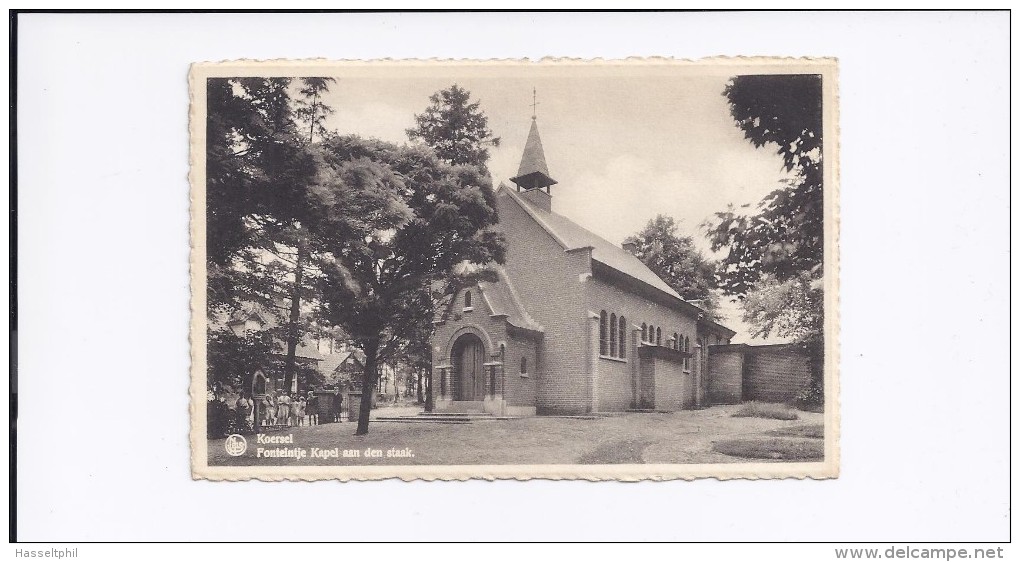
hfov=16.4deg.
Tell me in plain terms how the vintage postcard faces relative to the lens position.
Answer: facing the viewer
